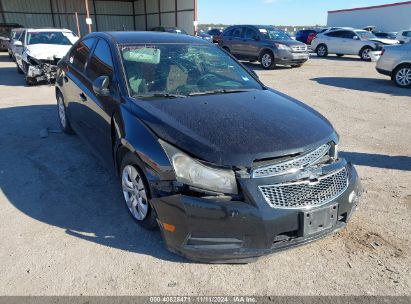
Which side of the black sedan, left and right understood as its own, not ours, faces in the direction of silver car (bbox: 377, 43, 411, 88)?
left

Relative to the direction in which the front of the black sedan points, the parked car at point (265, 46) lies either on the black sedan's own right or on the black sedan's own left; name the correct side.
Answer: on the black sedan's own left

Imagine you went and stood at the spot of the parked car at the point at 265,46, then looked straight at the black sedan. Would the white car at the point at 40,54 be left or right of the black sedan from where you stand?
right

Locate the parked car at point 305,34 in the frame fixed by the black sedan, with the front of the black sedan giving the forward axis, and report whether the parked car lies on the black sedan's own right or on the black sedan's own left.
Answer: on the black sedan's own left

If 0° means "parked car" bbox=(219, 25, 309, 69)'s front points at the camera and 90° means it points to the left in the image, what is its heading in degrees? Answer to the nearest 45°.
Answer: approximately 315°

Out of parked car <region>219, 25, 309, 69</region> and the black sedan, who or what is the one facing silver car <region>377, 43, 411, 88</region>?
the parked car

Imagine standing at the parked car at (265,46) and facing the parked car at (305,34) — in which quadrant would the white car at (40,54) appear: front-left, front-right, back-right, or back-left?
back-left
